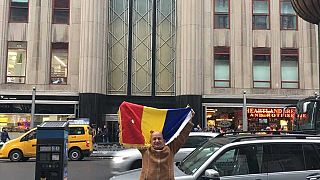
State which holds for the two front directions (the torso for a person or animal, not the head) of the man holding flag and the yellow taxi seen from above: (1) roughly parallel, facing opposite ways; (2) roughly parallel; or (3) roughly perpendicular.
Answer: roughly perpendicular

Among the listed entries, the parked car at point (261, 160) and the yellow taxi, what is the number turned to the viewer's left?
2

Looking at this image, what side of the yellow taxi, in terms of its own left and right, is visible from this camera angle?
left

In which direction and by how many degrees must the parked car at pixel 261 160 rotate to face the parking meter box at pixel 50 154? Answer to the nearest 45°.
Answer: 0° — it already faces it

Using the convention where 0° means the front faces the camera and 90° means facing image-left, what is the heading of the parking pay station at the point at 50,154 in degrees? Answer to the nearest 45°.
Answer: approximately 0°

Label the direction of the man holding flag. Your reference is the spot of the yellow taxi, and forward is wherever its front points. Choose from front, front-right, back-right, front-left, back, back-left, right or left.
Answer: left

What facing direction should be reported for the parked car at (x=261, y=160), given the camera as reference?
facing to the left of the viewer

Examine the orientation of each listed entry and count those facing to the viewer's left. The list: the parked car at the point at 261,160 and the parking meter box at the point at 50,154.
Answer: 1

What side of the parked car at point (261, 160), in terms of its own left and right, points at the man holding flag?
front

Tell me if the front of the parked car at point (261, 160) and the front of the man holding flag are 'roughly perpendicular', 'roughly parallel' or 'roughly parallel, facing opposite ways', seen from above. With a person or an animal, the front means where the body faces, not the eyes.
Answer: roughly perpendicular

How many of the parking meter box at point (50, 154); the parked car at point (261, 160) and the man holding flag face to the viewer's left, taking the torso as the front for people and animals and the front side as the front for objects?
1
